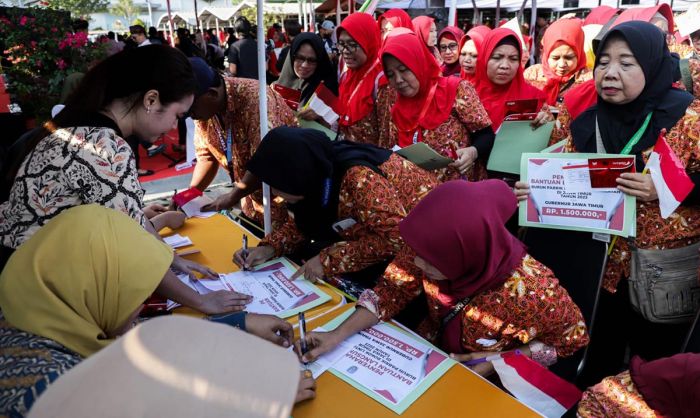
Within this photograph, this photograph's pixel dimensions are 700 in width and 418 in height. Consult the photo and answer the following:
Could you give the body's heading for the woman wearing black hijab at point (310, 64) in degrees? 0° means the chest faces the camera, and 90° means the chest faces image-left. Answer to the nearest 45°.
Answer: approximately 0°

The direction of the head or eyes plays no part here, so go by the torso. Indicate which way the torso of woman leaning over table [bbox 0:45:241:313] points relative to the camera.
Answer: to the viewer's right

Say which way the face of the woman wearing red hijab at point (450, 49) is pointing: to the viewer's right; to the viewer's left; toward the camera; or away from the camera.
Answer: toward the camera

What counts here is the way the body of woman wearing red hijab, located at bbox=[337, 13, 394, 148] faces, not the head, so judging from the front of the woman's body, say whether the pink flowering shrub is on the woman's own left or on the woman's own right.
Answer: on the woman's own right

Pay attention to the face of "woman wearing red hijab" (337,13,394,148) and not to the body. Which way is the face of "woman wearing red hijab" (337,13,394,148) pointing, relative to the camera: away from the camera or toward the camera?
toward the camera

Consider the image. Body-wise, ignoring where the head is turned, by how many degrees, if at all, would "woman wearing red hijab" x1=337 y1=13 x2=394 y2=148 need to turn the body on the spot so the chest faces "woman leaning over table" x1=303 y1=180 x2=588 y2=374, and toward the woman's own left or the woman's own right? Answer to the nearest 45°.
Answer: approximately 45° to the woman's own left

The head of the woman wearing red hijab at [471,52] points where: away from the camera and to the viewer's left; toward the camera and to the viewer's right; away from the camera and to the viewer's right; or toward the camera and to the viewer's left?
toward the camera and to the viewer's left

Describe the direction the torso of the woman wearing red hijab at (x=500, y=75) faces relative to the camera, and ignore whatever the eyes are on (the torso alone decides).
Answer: toward the camera

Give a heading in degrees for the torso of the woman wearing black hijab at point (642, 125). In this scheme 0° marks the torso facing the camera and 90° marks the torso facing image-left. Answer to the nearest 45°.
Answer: approximately 45°

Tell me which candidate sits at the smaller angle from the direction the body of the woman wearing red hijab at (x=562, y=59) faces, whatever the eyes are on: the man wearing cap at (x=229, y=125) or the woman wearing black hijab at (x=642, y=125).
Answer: the woman wearing black hijab

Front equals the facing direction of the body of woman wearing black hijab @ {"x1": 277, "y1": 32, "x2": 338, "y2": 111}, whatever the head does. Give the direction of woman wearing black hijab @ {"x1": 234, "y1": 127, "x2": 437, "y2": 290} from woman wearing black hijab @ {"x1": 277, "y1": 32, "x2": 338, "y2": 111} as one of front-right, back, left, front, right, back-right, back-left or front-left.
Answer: front

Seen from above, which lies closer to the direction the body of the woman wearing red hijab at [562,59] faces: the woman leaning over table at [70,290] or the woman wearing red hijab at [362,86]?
the woman leaning over table

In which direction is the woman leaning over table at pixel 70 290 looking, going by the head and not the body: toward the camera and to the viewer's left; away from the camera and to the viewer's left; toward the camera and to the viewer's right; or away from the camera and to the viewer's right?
away from the camera and to the viewer's right

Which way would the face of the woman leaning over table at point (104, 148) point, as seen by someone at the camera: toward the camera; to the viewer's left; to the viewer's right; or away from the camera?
to the viewer's right

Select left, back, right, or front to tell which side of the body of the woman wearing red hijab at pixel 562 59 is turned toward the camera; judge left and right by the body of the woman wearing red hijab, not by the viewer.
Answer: front

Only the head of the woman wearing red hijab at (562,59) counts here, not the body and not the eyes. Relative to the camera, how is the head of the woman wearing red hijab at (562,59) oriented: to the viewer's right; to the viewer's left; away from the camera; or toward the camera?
toward the camera
